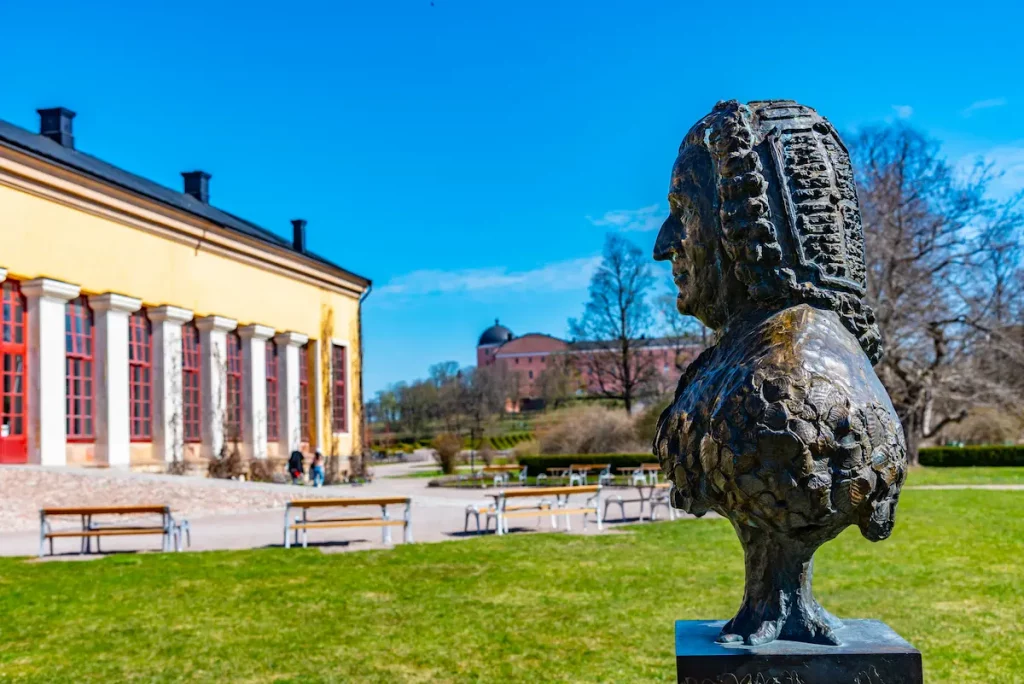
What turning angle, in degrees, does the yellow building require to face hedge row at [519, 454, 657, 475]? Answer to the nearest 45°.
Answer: approximately 45° to its left

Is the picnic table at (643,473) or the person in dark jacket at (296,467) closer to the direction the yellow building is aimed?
the picnic table

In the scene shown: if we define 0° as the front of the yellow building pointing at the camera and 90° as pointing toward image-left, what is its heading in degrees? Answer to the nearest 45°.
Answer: approximately 315°

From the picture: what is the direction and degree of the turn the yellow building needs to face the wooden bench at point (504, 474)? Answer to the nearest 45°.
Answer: approximately 45° to its left

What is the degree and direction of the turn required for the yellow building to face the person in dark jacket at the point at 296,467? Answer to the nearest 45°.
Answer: approximately 90° to its left

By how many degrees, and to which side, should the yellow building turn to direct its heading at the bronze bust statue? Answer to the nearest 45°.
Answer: approximately 45° to its right
